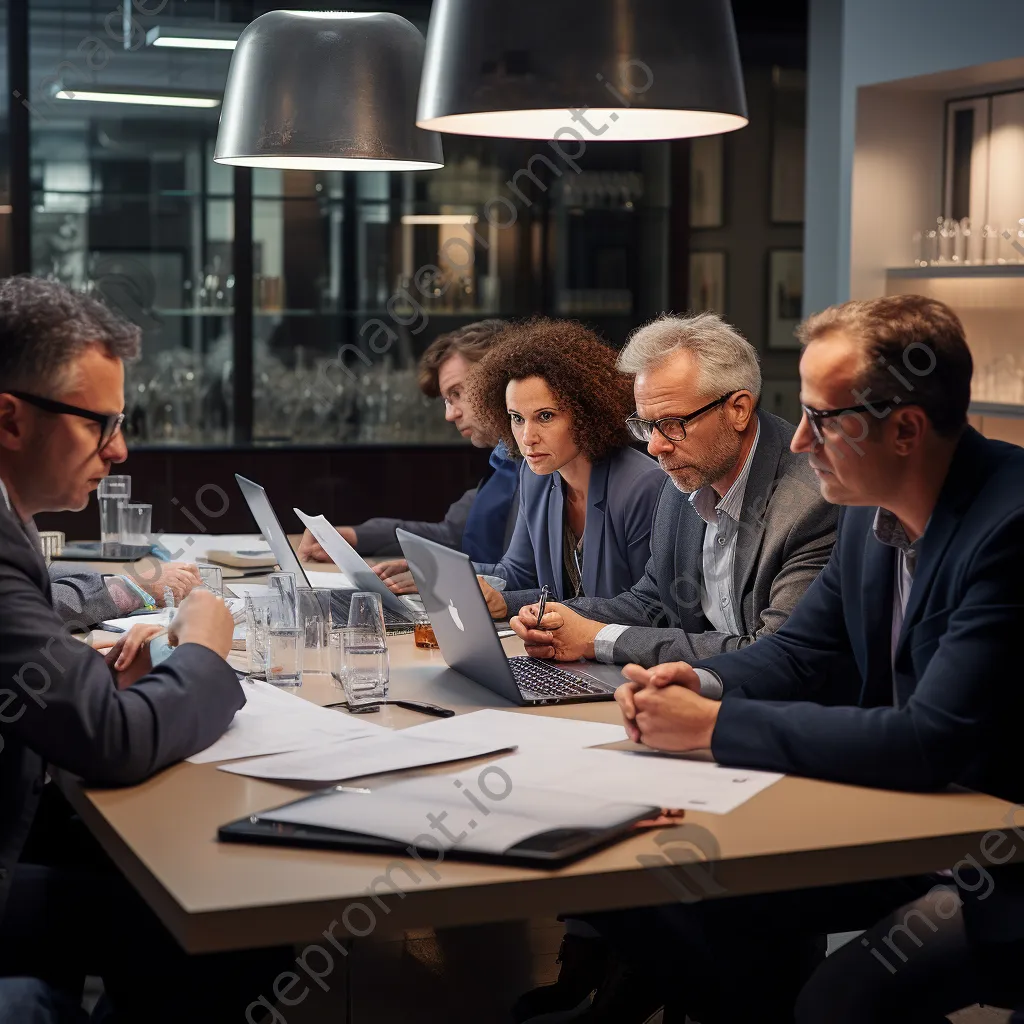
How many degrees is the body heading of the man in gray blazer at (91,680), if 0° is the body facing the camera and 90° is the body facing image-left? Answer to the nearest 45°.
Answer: approximately 270°

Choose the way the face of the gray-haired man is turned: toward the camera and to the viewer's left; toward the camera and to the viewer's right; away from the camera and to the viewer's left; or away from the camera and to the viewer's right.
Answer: toward the camera and to the viewer's left

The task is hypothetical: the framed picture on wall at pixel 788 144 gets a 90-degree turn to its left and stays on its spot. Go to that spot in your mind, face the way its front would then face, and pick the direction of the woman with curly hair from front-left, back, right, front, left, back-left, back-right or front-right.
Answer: right

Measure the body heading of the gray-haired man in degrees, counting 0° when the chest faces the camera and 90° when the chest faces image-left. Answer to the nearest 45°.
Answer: approximately 45°

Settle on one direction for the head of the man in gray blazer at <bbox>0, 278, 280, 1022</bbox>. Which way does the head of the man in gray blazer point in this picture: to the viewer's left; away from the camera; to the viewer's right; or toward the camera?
to the viewer's right

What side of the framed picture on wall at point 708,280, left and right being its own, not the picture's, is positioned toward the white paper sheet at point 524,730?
front

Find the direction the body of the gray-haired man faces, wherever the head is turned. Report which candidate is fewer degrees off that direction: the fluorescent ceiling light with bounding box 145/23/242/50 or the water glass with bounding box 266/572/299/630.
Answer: the water glass

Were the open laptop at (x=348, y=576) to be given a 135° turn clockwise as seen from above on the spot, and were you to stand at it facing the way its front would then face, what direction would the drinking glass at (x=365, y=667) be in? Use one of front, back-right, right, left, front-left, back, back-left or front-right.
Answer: front

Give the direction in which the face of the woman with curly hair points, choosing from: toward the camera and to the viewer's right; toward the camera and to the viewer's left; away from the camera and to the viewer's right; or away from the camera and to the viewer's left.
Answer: toward the camera and to the viewer's left
